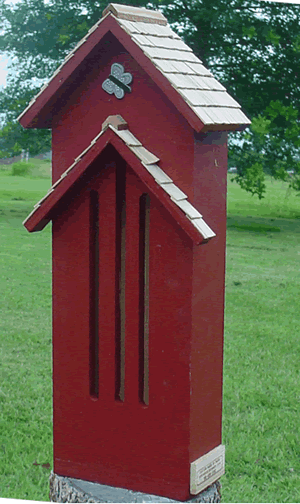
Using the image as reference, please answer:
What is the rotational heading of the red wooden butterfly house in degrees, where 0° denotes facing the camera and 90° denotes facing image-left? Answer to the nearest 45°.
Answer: approximately 45°

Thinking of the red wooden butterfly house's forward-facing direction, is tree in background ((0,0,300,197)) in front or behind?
behind
